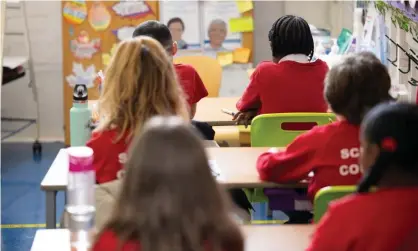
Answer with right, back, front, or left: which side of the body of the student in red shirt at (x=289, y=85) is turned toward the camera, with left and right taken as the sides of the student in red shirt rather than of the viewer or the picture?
back

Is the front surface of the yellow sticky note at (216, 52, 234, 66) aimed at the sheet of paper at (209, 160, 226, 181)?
yes

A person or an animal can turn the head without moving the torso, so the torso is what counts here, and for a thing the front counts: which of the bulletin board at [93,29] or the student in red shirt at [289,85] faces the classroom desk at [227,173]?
the bulletin board

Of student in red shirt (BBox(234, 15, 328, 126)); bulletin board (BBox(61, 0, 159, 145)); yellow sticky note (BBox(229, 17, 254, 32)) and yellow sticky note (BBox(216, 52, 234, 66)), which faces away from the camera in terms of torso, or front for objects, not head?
the student in red shirt

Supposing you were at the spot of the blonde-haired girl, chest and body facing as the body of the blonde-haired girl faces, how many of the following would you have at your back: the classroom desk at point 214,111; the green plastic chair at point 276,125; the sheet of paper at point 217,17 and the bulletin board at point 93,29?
0

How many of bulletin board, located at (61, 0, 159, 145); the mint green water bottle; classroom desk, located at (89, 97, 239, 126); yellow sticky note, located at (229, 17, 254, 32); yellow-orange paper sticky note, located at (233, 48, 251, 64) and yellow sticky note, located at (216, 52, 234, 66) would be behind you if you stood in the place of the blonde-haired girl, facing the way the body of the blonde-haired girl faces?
0

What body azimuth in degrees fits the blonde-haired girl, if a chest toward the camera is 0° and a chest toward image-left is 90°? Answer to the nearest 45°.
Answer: approximately 180°

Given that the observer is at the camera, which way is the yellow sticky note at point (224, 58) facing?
facing the viewer

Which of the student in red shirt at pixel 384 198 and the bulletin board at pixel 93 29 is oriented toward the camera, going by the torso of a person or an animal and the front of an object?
the bulletin board

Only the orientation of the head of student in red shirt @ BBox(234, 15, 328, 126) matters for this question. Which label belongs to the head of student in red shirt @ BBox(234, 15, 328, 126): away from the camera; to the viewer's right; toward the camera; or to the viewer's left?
away from the camera

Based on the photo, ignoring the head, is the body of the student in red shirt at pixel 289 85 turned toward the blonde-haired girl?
no

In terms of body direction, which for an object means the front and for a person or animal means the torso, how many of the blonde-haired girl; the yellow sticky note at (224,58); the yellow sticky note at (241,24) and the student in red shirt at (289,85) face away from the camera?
2

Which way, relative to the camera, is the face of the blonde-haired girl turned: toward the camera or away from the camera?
away from the camera

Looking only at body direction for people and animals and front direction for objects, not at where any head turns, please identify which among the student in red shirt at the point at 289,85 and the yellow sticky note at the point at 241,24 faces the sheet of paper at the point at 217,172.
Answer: the yellow sticky note

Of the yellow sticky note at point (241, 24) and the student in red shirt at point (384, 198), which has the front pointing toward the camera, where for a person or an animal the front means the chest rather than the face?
the yellow sticky note

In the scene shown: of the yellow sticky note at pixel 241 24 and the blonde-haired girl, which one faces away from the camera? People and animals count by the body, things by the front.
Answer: the blonde-haired girl
